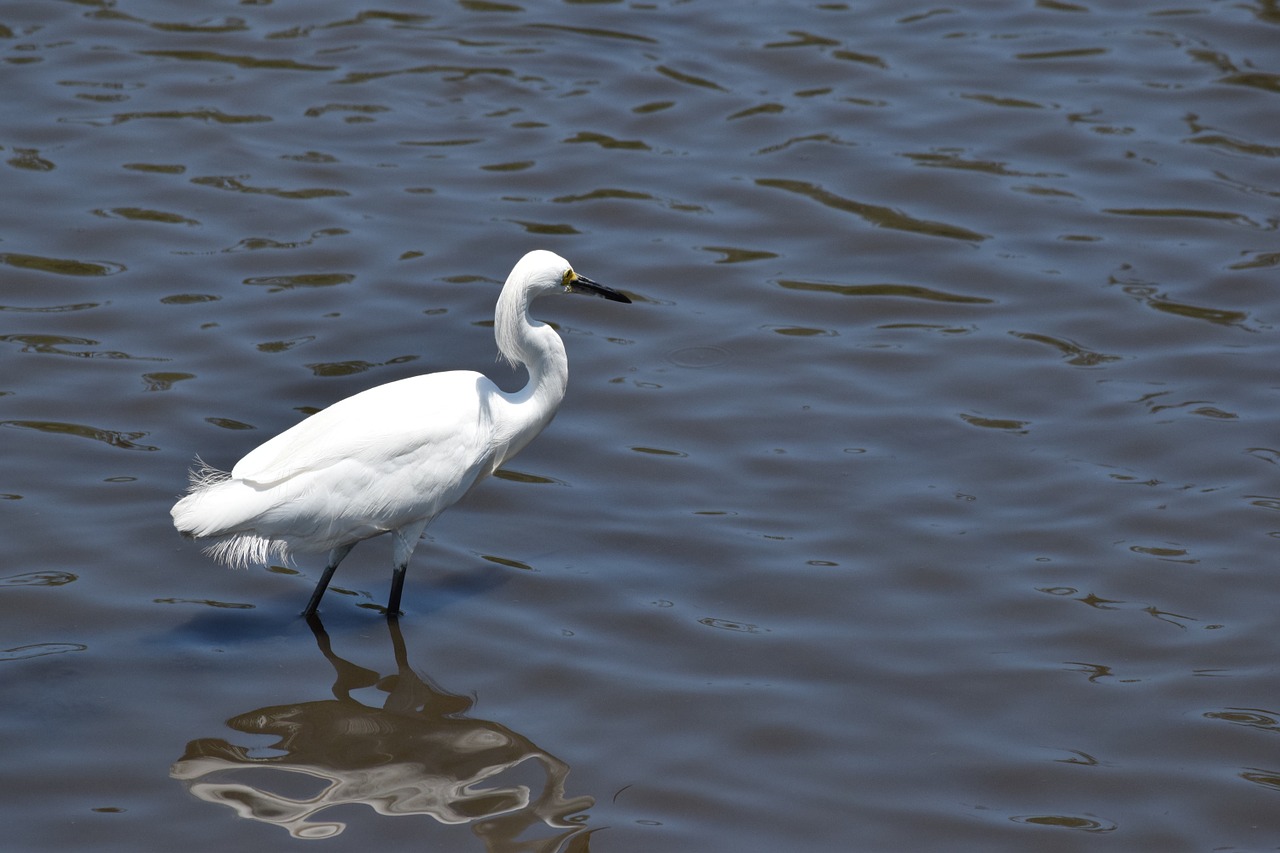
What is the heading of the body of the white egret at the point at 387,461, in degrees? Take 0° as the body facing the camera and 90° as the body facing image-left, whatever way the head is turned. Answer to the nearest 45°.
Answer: approximately 270°
